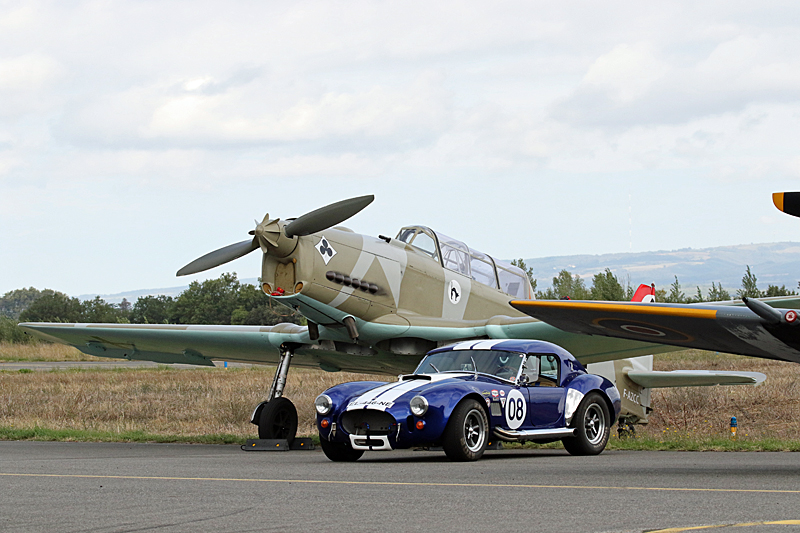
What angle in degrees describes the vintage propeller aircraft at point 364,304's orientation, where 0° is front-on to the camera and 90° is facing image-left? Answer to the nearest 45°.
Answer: approximately 45°

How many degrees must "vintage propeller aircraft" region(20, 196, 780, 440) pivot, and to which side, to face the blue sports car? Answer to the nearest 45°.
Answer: approximately 45° to its left

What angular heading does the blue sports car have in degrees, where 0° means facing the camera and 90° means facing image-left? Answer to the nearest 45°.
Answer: approximately 45°

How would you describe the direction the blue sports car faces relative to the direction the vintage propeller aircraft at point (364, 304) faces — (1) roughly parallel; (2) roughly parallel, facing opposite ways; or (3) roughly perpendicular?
roughly parallel

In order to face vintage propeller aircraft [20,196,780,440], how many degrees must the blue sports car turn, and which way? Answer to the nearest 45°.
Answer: approximately 135° to its right

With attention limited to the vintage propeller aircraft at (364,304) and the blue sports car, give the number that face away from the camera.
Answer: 0
